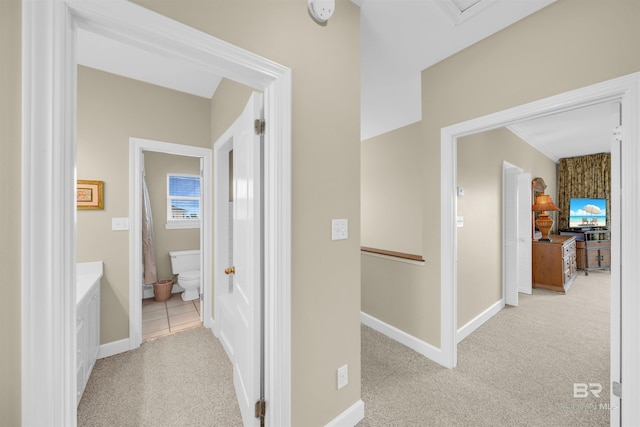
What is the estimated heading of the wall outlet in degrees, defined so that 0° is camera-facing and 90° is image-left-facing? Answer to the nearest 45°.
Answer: approximately 315°

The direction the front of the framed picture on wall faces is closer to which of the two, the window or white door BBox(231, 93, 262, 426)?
the white door

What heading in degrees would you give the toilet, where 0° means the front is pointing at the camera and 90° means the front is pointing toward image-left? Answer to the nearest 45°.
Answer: approximately 0°

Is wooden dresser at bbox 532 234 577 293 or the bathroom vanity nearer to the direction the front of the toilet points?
the bathroom vanity

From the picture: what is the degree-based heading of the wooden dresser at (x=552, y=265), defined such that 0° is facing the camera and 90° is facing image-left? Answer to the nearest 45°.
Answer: approximately 270°

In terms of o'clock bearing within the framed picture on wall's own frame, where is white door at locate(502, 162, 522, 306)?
The white door is roughly at 10 o'clock from the framed picture on wall.

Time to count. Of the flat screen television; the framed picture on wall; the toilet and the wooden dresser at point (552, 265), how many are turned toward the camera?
3

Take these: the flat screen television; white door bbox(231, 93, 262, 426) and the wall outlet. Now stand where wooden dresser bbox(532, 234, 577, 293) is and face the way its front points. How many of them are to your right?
2
